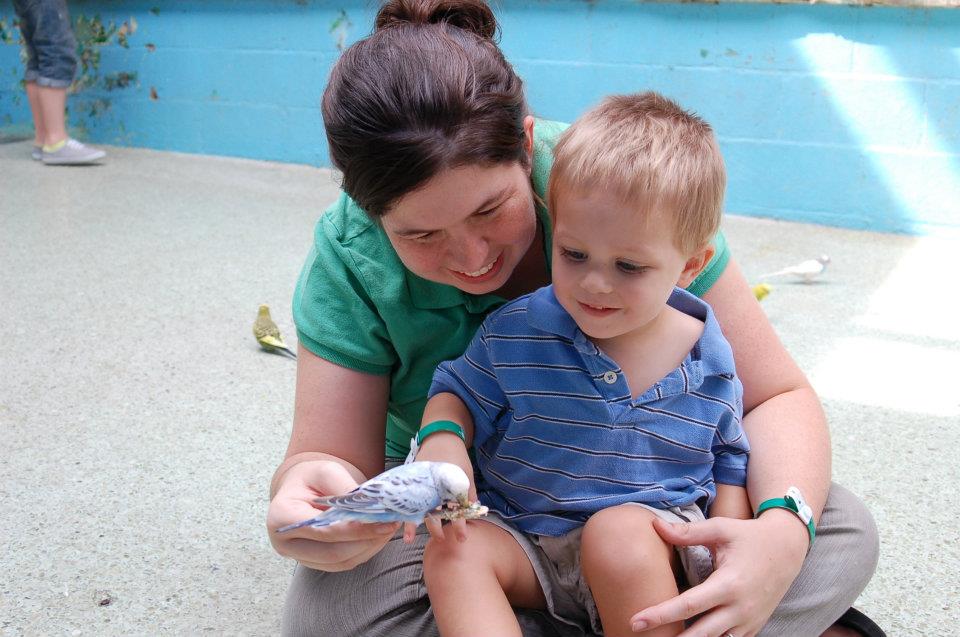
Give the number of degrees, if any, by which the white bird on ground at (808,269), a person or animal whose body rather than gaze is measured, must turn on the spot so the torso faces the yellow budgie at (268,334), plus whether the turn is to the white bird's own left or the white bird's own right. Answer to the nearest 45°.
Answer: approximately 135° to the white bird's own right

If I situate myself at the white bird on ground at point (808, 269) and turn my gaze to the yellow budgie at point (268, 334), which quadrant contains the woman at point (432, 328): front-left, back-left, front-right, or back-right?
front-left

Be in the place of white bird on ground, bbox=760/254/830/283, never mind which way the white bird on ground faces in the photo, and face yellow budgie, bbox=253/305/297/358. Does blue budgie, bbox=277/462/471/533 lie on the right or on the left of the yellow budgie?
left

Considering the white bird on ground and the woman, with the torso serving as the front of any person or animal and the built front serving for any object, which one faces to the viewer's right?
the white bird on ground

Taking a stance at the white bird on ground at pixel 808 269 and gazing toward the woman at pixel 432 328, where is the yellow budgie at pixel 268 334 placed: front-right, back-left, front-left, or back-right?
front-right

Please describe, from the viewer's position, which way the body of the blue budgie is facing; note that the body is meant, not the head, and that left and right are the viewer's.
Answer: facing to the right of the viewer

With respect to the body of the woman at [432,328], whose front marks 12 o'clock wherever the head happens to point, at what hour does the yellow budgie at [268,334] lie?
The yellow budgie is roughly at 5 o'clock from the woman.

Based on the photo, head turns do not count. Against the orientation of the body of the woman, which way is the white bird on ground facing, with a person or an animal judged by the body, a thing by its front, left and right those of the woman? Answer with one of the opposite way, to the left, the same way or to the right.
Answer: to the left

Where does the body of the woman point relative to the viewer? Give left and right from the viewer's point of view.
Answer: facing the viewer

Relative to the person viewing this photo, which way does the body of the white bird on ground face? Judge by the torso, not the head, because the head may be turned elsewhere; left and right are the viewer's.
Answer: facing to the right of the viewer

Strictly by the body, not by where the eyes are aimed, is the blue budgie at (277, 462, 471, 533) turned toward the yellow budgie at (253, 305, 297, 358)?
no

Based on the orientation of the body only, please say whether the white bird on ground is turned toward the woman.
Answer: no

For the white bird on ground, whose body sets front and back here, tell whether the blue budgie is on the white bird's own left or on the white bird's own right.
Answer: on the white bird's own right

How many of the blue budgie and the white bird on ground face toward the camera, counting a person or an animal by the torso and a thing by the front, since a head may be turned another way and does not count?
0

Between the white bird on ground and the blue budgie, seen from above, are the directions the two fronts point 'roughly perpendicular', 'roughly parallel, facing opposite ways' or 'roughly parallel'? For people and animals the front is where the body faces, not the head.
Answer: roughly parallel
